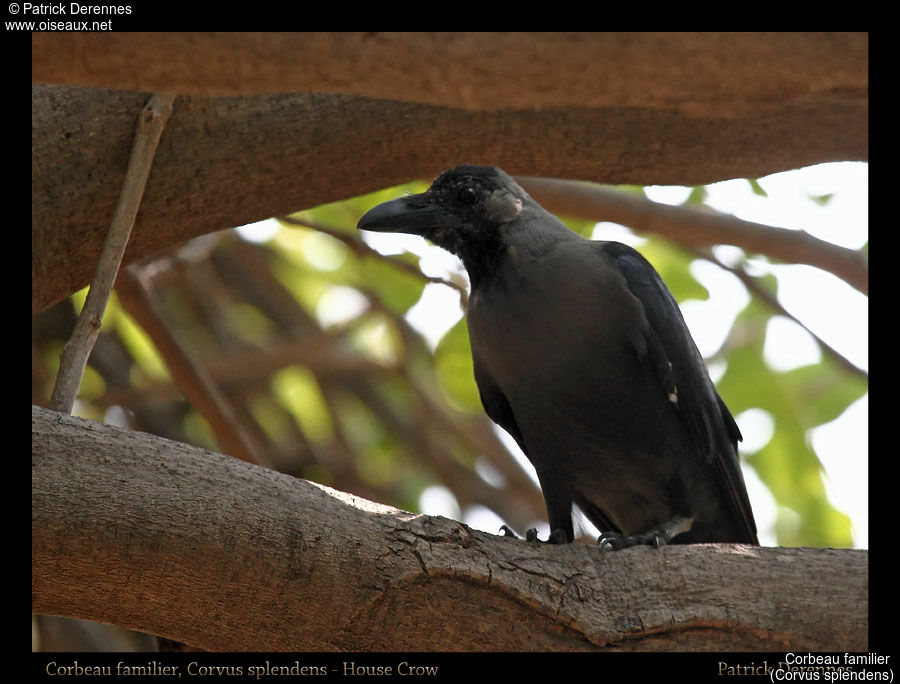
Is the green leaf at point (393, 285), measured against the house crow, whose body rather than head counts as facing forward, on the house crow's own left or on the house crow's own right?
on the house crow's own right

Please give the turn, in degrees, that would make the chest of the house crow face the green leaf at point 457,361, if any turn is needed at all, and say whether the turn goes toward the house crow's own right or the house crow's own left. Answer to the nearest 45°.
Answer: approximately 90° to the house crow's own right

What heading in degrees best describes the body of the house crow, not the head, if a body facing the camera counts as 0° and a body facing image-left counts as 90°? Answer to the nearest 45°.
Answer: approximately 45°
